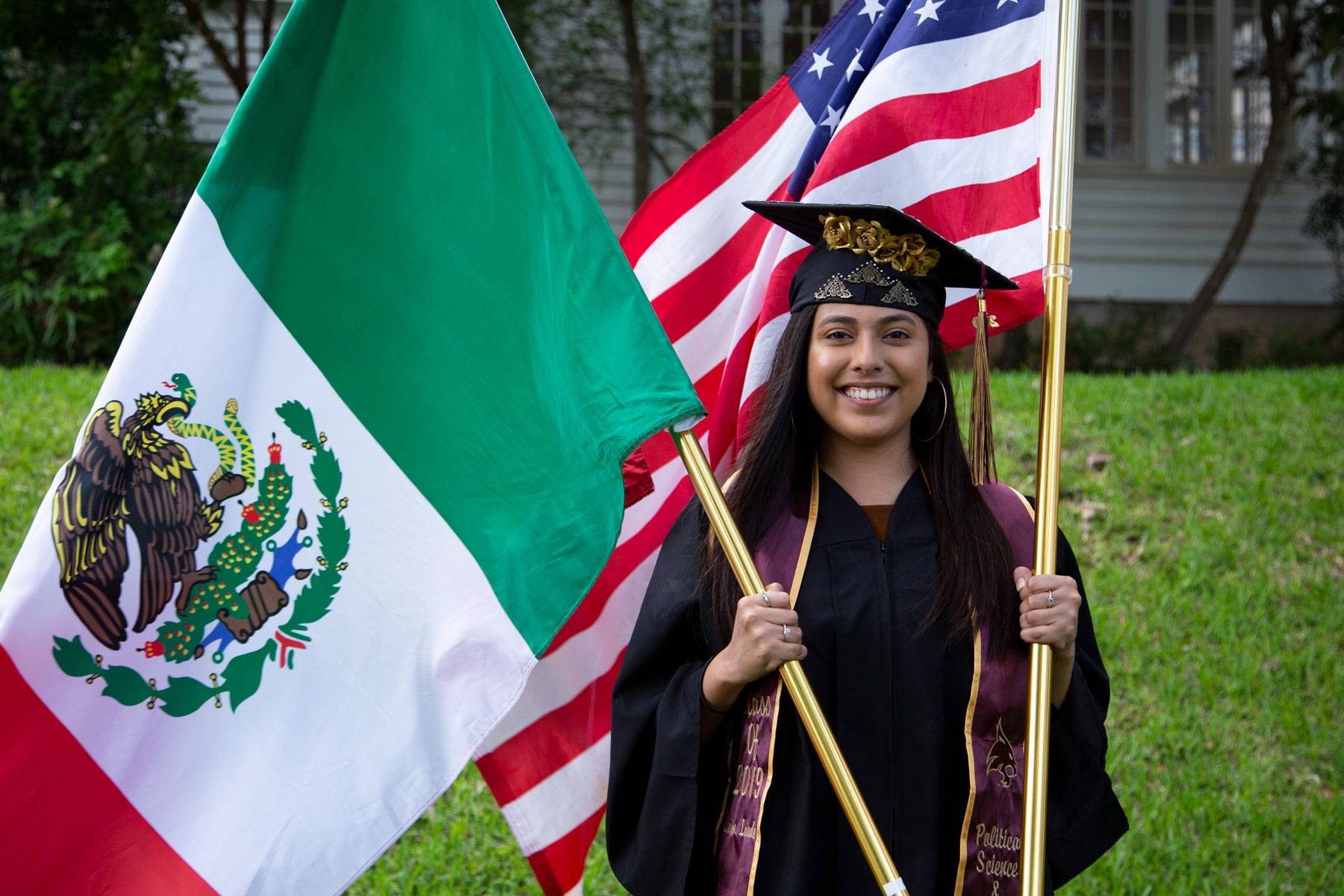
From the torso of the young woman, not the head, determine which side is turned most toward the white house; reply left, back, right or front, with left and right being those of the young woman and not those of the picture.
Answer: back

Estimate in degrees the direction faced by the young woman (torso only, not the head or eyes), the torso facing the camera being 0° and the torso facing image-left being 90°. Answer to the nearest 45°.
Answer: approximately 0°

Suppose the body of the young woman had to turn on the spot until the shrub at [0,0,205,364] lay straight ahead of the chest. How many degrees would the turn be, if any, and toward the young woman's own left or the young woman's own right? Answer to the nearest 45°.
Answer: approximately 135° to the young woman's own right
